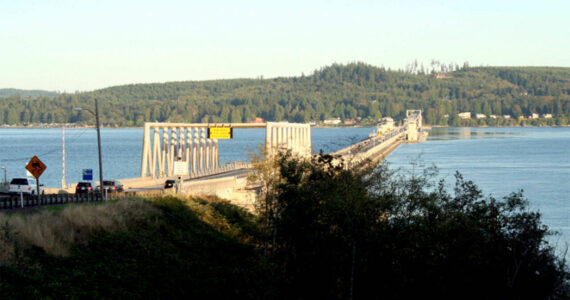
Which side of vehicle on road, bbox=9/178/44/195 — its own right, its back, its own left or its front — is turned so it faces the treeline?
right
